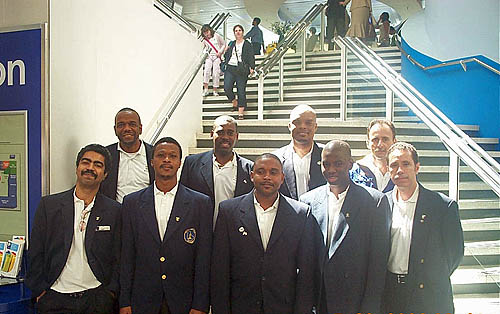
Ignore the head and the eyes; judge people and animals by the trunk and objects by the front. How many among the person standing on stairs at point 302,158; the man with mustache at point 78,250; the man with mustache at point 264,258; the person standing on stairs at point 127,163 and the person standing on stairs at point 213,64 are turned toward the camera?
5

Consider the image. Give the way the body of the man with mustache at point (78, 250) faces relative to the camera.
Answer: toward the camera

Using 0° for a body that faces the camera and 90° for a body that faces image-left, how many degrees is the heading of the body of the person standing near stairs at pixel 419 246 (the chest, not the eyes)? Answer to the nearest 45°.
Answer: approximately 45°

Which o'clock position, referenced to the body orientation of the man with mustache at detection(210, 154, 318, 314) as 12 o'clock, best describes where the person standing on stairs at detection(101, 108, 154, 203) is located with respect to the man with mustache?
The person standing on stairs is roughly at 4 o'clock from the man with mustache.

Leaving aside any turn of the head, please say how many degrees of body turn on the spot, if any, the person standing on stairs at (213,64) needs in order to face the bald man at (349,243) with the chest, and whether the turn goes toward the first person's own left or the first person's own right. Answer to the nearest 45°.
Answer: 0° — they already face them

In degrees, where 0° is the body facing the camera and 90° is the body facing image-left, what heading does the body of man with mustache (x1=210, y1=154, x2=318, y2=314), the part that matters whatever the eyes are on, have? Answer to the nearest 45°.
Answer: approximately 0°

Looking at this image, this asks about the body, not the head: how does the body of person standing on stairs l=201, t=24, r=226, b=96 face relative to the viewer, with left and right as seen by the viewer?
facing the viewer

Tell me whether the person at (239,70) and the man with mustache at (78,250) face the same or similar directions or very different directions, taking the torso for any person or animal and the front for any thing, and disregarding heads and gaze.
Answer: same or similar directions

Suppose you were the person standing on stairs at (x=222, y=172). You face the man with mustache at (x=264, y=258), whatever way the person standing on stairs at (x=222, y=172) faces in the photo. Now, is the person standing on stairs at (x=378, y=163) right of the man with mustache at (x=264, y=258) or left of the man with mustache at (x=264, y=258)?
left

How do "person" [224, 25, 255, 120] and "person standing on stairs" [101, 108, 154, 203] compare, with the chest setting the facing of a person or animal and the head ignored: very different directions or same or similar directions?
same or similar directions

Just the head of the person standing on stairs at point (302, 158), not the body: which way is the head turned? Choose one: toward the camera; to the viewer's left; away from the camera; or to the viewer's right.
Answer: toward the camera

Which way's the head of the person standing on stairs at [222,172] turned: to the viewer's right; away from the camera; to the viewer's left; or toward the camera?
toward the camera

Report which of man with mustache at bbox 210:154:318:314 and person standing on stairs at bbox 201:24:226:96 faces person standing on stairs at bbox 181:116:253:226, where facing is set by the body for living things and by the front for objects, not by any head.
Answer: person standing on stairs at bbox 201:24:226:96

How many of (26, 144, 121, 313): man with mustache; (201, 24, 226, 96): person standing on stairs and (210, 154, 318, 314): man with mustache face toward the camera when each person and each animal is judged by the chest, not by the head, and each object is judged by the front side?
3

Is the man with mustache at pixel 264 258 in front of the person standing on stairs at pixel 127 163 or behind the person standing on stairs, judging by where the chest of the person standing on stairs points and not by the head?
in front

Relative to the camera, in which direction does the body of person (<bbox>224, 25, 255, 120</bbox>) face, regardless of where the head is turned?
toward the camera

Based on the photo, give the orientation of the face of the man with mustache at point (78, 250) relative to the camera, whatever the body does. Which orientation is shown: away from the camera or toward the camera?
toward the camera
